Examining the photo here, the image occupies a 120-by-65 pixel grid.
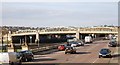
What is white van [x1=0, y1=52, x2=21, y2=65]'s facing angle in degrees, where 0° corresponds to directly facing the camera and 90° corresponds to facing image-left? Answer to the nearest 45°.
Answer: approximately 225°
